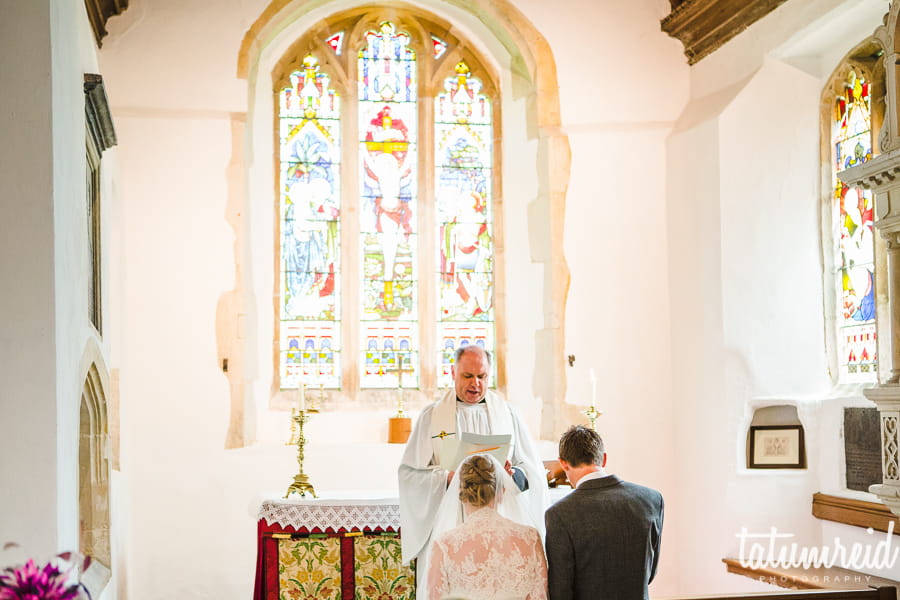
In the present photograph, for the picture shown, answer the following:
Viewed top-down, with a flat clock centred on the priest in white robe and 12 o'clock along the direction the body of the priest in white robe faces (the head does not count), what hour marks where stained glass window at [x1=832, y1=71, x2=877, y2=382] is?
The stained glass window is roughly at 8 o'clock from the priest in white robe.

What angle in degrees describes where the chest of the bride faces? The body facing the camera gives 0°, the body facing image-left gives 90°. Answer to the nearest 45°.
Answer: approximately 180°

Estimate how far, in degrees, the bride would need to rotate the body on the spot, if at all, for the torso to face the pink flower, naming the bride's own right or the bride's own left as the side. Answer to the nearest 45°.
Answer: approximately 135° to the bride's own left

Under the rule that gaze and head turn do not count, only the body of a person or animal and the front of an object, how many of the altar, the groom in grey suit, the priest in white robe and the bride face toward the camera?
2

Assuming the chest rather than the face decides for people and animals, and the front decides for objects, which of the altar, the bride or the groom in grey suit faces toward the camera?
the altar

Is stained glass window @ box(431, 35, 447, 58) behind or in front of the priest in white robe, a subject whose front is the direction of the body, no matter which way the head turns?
behind

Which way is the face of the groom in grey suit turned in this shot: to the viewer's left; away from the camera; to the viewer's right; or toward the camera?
away from the camera

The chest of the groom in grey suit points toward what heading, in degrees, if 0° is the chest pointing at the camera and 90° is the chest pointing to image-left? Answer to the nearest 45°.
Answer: approximately 180°

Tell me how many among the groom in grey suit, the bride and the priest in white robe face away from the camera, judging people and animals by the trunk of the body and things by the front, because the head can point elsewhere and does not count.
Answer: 2

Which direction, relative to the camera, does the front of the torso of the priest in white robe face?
toward the camera

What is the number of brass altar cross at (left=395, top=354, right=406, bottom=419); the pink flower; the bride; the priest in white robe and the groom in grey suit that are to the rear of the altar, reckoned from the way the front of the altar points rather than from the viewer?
1

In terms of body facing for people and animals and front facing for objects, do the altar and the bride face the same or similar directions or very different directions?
very different directions

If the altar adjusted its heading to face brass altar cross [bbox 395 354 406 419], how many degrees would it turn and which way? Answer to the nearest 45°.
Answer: approximately 180°

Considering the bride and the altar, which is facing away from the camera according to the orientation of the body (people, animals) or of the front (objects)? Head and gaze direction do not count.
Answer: the bride

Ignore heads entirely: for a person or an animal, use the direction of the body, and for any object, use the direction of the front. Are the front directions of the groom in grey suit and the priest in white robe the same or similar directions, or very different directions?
very different directions

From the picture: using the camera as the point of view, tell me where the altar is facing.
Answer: facing the viewer
